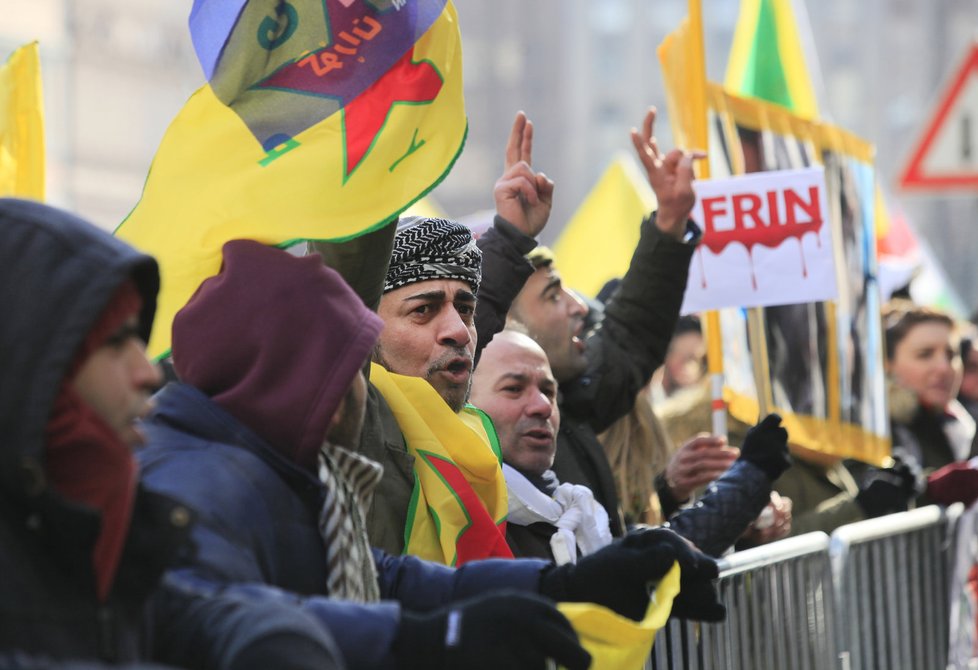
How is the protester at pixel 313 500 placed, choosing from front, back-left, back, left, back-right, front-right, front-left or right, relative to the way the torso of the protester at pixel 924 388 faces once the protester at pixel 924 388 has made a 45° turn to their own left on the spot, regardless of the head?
right

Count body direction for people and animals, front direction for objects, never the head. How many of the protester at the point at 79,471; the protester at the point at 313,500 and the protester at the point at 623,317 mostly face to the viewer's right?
3

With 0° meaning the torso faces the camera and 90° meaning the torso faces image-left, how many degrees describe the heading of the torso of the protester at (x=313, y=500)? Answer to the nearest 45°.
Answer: approximately 270°

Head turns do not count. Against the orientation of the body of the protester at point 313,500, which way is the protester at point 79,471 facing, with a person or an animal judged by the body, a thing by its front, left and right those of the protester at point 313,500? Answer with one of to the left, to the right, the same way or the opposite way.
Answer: the same way

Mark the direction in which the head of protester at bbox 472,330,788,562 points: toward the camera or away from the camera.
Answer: toward the camera

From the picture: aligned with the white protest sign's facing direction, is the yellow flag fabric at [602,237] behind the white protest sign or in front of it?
behind

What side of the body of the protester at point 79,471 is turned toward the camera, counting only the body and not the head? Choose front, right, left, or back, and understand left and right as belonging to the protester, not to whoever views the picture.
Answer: right

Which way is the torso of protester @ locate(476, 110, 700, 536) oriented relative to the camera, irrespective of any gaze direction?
to the viewer's right

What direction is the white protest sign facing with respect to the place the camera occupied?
facing the viewer

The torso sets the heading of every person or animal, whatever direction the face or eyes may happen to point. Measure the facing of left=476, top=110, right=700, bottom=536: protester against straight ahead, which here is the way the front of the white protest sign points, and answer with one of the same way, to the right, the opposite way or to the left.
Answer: to the left

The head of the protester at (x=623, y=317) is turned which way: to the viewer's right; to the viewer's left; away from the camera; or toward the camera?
to the viewer's right

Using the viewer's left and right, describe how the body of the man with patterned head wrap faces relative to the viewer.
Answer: facing the viewer and to the right of the viewer

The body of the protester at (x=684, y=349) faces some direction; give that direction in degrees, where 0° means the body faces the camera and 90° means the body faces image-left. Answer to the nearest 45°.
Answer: approximately 315°

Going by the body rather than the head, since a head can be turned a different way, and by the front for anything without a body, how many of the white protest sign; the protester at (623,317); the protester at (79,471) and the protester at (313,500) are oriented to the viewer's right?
3
